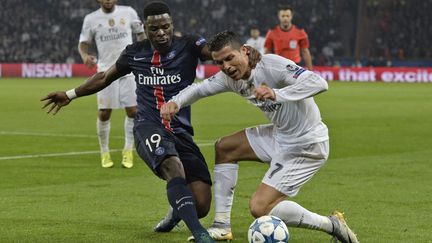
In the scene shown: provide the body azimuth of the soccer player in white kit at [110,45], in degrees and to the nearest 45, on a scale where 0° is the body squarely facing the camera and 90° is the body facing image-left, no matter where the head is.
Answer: approximately 0°

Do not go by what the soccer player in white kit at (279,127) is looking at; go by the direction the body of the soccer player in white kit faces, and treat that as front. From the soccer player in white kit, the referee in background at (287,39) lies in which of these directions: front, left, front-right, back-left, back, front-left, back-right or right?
back-right

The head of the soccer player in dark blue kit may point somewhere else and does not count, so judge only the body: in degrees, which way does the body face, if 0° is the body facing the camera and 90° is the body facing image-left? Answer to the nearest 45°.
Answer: approximately 0°

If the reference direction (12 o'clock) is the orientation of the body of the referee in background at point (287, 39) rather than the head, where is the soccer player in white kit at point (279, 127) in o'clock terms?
The soccer player in white kit is roughly at 12 o'clock from the referee in background.

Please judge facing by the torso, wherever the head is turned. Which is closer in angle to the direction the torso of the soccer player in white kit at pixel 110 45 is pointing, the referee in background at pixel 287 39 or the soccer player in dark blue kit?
the soccer player in dark blue kit

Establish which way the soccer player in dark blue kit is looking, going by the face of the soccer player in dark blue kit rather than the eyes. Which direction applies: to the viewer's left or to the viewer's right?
to the viewer's right
